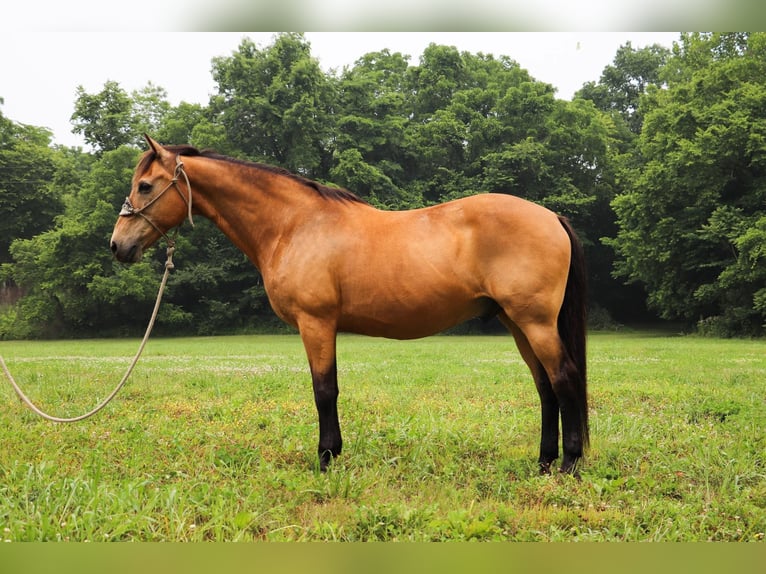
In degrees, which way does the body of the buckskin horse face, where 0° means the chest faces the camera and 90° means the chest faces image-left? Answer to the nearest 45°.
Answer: approximately 90°

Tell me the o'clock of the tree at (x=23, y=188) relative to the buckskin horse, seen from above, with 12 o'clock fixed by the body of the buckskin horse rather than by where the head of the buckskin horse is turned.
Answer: The tree is roughly at 2 o'clock from the buckskin horse.

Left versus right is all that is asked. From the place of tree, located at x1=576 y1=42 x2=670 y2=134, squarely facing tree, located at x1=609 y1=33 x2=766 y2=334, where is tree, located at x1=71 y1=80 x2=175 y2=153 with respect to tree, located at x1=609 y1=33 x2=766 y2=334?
right

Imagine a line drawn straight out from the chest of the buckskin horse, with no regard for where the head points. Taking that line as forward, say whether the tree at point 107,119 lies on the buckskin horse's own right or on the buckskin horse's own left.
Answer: on the buckskin horse's own right

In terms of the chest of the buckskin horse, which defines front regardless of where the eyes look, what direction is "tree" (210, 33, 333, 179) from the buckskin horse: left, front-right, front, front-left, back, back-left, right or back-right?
right

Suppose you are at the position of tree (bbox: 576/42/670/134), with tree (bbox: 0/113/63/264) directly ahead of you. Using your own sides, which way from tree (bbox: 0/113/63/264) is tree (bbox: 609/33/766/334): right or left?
left

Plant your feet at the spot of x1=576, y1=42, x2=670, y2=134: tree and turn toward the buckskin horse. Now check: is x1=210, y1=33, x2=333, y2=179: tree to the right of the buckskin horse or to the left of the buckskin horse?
right
